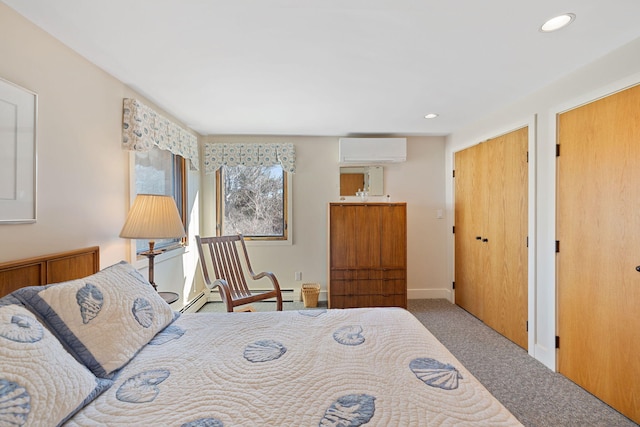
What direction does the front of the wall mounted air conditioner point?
toward the camera

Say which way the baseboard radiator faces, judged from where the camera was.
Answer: facing the viewer

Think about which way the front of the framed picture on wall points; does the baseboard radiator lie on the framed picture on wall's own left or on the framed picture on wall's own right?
on the framed picture on wall's own left

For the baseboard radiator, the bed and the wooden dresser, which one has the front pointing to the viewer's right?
the bed

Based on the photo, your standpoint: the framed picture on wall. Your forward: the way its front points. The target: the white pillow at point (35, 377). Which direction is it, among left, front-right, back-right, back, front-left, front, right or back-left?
front-right

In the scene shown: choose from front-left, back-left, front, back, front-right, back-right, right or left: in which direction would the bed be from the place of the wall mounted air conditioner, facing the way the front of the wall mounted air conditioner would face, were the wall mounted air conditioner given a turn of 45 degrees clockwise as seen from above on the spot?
front-left

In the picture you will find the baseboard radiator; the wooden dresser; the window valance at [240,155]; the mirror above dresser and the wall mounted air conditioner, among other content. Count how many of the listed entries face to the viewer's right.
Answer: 0

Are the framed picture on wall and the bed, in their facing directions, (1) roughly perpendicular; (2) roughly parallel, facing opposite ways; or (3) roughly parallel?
roughly parallel

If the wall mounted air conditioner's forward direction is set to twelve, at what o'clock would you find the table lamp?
The table lamp is roughly at 1 o'clock from the wall mounted air conditioner.

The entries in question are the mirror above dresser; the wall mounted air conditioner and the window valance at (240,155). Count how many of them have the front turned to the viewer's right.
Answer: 0

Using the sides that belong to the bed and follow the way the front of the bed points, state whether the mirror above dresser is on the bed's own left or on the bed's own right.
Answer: on the bed's own left

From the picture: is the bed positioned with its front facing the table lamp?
no

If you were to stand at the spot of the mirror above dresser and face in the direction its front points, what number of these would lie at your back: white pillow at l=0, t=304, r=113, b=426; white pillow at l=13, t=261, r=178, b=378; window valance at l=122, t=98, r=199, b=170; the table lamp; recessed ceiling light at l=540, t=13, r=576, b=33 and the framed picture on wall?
0

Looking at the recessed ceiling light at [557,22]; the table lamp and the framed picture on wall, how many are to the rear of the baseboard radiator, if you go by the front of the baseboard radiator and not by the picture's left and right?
0

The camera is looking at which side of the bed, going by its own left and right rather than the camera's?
right

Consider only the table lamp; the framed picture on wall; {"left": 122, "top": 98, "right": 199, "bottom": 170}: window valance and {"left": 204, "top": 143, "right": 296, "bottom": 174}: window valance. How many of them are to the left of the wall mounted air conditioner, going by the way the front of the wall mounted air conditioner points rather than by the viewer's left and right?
0

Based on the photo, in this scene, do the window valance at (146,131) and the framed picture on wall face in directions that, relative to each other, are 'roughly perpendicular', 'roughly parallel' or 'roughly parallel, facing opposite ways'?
roughly parallel

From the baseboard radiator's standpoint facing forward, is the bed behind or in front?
in front

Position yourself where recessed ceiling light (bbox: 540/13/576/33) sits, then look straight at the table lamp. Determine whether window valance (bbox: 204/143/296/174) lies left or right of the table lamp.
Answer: right
